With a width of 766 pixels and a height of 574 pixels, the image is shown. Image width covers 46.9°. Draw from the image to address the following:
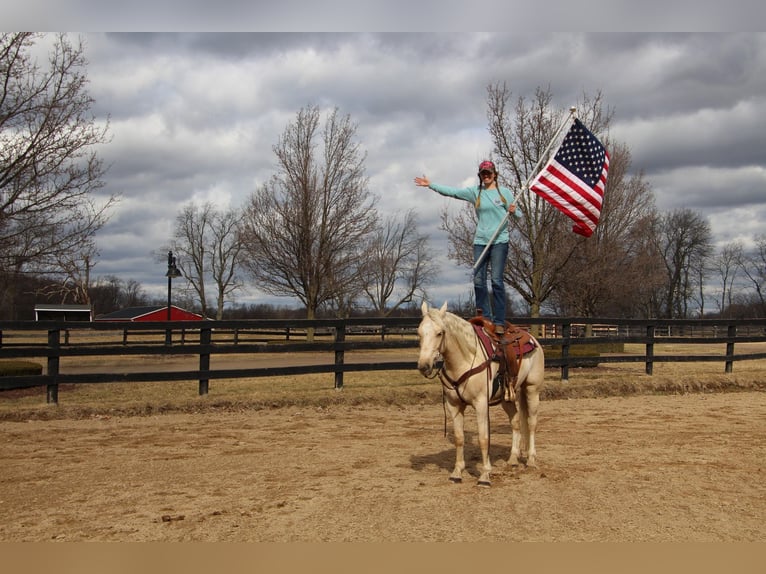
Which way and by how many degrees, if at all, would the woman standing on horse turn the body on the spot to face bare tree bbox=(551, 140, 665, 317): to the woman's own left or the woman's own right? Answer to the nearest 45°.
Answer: approximately 180°

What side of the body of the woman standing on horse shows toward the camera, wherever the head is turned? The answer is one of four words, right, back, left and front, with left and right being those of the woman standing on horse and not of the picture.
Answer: front

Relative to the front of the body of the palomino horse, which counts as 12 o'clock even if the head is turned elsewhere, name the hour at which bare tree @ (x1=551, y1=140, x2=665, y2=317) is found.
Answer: The bare tree is roughly at 5 o'clock from the palomino horse.

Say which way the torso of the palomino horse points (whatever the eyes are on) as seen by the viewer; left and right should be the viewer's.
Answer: facing the viewer and to the left of the viewer
